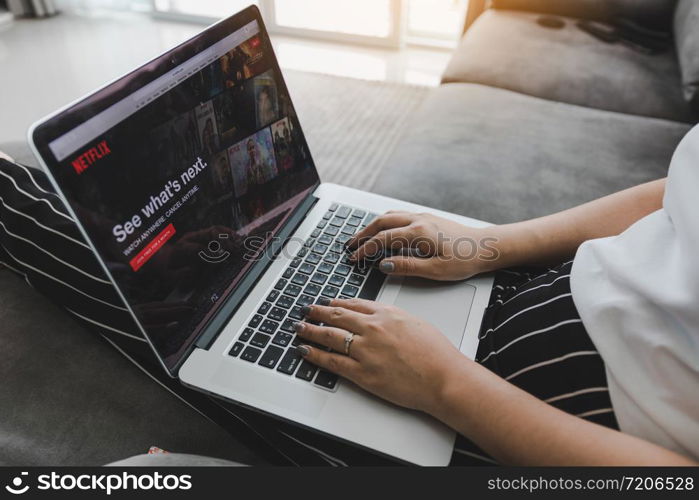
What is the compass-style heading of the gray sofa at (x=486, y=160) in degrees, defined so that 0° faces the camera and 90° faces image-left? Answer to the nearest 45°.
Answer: approximately 90°

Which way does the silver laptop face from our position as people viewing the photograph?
facing the viewer and to the right of the viewer
